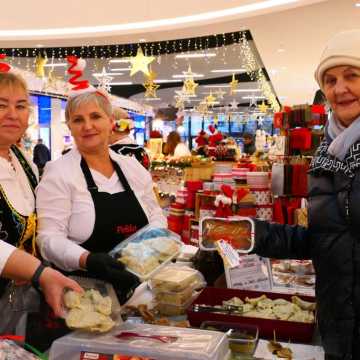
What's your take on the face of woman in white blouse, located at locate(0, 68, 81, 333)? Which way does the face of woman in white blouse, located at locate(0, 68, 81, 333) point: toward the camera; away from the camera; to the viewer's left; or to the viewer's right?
toward the camera

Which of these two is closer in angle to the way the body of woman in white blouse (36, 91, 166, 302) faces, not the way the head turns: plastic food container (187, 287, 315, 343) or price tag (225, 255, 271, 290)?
the plastic food container

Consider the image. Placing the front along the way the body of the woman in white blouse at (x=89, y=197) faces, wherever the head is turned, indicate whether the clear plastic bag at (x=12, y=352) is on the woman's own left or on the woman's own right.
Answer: on the woman's own right

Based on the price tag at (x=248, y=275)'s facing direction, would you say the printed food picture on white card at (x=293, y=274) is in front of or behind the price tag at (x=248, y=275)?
behind

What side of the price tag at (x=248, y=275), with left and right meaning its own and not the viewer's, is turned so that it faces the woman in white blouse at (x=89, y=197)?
right

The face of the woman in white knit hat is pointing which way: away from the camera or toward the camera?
toward the camera

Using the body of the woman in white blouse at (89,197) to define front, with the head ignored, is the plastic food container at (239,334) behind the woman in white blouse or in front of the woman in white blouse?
in front

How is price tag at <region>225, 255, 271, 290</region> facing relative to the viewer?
toward the camera

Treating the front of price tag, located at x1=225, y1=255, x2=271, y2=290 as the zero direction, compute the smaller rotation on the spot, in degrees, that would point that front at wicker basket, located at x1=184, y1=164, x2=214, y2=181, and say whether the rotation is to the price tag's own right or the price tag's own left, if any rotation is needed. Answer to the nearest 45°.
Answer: approximately 180°

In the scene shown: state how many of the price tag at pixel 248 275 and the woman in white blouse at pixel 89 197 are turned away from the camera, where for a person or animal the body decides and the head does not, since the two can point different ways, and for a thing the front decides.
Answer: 0

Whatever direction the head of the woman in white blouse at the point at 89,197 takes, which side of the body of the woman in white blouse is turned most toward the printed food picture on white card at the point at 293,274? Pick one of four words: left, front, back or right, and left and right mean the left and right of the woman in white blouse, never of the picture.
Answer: left

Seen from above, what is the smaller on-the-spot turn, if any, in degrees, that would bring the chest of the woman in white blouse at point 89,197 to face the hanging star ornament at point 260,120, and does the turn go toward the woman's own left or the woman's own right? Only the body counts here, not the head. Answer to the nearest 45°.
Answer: approximately 135° to the woman's own left

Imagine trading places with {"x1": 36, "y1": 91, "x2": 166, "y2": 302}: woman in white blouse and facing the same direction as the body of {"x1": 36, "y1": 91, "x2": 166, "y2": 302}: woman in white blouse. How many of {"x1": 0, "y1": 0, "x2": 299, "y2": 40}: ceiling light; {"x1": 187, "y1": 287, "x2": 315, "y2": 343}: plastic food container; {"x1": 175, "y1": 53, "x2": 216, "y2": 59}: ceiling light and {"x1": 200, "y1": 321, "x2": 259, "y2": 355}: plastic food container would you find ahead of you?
2

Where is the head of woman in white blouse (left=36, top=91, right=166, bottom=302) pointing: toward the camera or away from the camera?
toward the camera

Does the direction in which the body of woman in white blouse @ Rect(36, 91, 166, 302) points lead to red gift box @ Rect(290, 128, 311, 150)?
no

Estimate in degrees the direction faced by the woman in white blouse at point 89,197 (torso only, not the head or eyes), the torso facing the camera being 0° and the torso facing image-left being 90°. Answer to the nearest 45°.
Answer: approximately 315°

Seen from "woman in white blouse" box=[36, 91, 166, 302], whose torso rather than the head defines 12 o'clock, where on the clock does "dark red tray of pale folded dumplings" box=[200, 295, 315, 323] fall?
The dark red tray of pale folded dumplings is roughly at 11 o'clock from the woman in white blouse.
